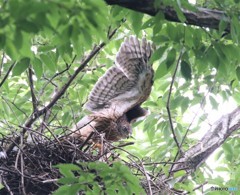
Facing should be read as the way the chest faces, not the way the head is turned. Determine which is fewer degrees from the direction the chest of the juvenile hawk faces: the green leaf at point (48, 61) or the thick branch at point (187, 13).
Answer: the thick branch
